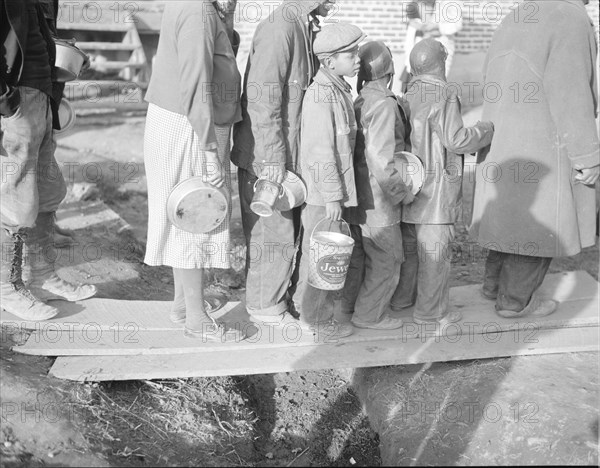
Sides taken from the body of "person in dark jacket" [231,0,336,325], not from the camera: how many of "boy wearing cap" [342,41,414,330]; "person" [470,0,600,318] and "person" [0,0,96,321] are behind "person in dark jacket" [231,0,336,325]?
1

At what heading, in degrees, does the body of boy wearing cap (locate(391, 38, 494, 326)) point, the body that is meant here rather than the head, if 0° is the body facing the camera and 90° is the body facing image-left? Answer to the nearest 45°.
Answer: approximately 225°

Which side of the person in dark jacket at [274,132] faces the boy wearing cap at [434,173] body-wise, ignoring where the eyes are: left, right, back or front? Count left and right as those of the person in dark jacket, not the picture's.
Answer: front

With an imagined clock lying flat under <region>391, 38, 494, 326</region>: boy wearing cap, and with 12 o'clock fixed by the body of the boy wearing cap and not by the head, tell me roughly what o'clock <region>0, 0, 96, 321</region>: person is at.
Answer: The person is roughly at 7 o'clock from the boy wearing cap.

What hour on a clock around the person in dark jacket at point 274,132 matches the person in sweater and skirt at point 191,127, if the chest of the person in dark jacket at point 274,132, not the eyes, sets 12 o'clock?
the person in sweater and skirt at point 191,127 is roughly at 5 o'clock from the person in dark jacket at point 274,132.

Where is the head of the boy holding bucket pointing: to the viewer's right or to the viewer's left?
to the viewer's right

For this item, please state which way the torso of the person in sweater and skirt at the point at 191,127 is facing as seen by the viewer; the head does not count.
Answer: to the viewer's right

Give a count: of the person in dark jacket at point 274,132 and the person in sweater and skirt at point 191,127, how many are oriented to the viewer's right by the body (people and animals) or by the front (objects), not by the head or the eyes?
2

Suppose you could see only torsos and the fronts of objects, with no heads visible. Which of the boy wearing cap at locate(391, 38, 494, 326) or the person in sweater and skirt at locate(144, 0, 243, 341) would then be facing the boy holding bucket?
the person in sweater and skirt

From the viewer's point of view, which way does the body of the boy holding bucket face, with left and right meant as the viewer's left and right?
facing to the right of the viewer
